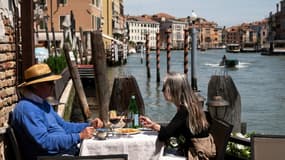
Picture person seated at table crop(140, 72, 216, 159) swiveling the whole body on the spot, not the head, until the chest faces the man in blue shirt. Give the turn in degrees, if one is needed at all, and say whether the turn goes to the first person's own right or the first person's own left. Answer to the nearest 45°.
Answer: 0° — they already face them

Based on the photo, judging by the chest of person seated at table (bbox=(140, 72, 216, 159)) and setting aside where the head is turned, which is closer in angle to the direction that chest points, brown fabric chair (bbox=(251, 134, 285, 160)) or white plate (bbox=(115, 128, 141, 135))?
the white plate

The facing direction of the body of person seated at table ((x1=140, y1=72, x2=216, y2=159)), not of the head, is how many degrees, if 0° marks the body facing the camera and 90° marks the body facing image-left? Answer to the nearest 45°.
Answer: approximately 90°

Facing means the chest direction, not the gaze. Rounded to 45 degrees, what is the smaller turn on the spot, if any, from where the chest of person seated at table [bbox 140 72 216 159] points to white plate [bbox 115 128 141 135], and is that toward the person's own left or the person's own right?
approximately 45° to the person's own right

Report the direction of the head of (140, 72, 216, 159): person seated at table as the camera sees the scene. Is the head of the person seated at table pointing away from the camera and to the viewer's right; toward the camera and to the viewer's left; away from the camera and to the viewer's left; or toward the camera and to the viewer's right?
away from the camera and to the viewer's left

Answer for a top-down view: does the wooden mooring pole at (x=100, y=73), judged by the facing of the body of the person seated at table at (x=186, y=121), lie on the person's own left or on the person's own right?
on the person's own right

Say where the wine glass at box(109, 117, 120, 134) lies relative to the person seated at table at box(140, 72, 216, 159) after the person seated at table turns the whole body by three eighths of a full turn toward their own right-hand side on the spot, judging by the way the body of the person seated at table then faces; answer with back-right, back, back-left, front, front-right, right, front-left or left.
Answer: left

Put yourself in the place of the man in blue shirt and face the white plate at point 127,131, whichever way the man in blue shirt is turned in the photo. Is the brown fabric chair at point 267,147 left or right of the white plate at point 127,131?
right

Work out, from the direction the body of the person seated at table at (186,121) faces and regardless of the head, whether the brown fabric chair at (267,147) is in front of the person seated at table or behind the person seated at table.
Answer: behind
